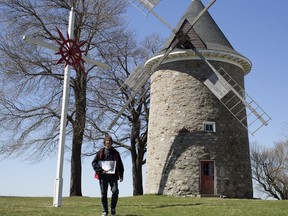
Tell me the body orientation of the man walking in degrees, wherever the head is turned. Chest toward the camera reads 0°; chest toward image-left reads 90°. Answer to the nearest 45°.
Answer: approximately 0°

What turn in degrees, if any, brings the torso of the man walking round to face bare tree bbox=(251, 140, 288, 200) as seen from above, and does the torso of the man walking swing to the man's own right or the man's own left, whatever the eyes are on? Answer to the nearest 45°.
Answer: approximately 135° to the man's own left
